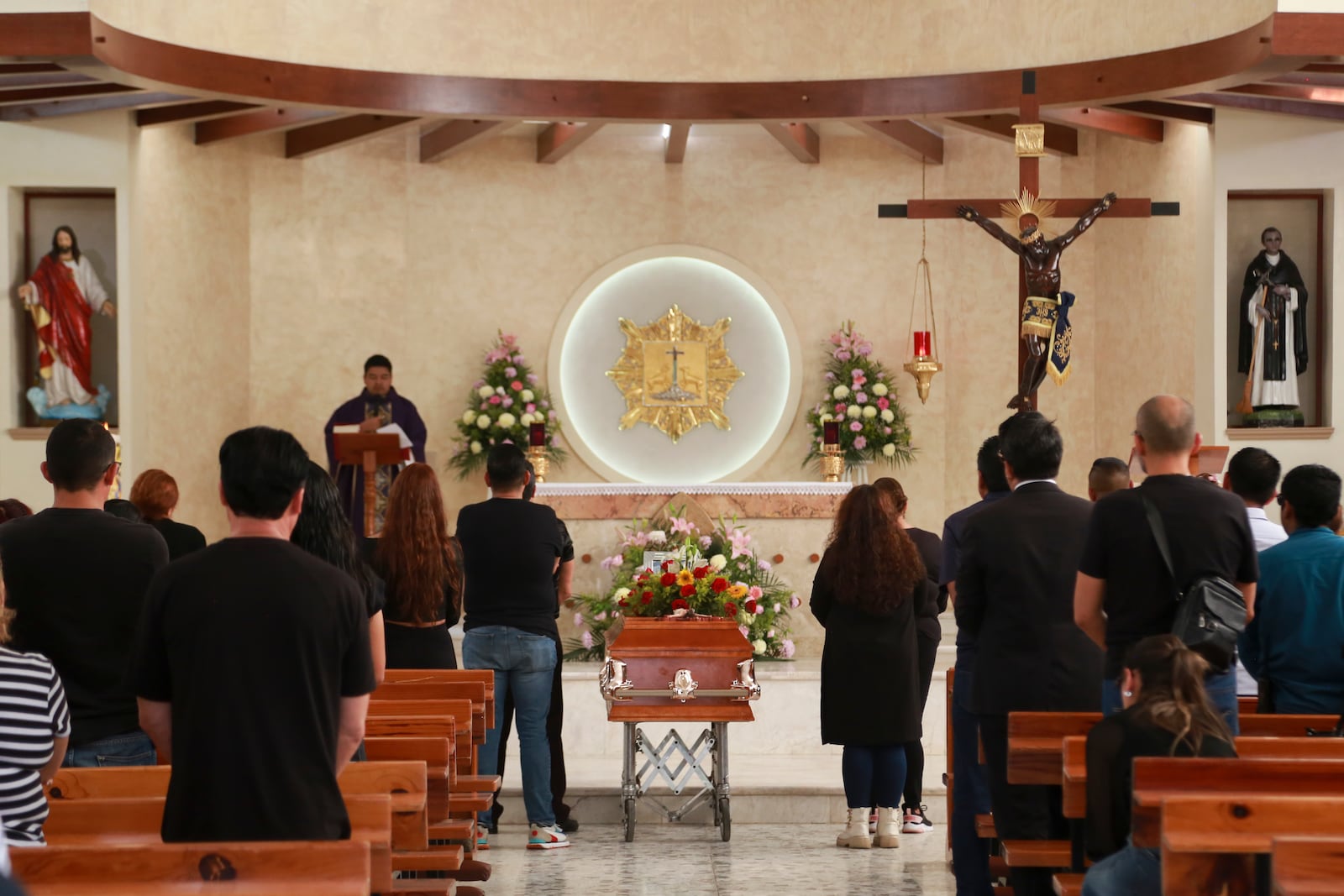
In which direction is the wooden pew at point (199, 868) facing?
away from the camera

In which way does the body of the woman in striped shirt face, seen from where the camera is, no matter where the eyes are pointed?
away from the camera

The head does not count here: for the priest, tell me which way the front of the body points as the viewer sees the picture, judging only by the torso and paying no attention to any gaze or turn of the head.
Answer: toward the camera

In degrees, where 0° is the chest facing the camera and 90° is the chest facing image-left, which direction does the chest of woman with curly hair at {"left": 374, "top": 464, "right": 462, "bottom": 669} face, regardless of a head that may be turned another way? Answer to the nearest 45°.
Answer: approximately 180°

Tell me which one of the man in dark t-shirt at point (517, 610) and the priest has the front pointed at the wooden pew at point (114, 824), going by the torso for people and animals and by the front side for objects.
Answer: the priest

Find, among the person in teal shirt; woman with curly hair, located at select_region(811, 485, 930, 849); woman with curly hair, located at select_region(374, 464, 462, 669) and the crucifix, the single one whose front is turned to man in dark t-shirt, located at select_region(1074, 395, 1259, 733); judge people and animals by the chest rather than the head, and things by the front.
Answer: the crucifix

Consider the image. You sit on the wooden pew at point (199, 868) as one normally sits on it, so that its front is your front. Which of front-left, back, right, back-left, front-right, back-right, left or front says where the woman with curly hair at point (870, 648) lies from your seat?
front-right

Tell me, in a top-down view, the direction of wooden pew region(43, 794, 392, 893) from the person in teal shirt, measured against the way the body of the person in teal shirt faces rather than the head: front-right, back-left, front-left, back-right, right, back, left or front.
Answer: back-left

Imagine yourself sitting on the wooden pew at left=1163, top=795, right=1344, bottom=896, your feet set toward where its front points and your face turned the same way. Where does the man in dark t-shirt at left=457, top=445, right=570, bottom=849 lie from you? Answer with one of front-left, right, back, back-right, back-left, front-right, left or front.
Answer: front-left

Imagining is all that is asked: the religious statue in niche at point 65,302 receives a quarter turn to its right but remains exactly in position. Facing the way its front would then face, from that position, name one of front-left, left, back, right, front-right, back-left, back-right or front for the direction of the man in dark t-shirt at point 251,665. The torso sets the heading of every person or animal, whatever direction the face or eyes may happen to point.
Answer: left

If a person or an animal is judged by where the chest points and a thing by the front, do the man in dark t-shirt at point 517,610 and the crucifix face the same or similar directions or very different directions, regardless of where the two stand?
very different directions

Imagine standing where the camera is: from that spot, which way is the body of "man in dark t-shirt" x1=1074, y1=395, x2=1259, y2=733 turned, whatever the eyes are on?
away from the camera

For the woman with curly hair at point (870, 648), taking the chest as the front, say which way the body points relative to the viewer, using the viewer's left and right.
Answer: facing away from the viewer

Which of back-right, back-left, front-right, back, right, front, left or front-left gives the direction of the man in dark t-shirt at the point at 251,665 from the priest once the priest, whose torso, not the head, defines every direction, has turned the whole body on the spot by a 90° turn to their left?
right

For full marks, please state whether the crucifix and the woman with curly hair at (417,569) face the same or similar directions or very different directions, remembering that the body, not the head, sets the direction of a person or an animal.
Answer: very different directions

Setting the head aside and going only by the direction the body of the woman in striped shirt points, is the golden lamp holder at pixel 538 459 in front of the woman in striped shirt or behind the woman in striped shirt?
in front

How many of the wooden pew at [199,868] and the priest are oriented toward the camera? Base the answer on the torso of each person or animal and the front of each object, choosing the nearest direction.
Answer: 1

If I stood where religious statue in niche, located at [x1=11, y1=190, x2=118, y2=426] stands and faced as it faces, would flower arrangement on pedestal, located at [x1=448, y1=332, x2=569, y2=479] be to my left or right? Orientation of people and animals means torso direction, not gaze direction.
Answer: on my left

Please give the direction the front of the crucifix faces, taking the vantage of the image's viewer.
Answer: facing the viewer
